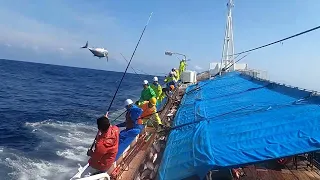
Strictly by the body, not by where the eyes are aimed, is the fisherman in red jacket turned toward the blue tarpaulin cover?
no

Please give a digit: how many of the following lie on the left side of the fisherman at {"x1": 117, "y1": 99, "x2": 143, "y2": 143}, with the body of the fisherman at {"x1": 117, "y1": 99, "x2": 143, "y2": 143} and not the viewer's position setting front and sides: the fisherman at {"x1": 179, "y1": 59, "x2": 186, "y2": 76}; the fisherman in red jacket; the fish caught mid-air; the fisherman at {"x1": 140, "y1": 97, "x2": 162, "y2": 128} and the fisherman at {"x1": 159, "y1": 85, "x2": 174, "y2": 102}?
1

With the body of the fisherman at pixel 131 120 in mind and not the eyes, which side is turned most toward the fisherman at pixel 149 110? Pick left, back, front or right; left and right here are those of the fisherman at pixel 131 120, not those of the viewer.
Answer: right

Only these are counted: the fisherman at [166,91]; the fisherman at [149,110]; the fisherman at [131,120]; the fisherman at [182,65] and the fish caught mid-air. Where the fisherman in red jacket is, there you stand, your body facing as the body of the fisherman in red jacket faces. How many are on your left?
0

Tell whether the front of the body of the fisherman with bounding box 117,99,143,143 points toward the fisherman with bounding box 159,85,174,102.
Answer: no

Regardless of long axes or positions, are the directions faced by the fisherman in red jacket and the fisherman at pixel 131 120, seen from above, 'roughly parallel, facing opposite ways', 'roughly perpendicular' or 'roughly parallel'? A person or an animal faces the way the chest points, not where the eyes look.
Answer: roughly parallel

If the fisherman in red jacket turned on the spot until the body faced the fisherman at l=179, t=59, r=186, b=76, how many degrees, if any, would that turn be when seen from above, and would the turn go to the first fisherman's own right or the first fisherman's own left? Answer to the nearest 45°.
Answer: approximately 90° to the first fisherman's own right

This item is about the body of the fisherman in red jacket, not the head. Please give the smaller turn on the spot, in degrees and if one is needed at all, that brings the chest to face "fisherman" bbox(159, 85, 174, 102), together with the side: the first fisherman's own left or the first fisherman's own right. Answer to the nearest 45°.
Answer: approximately 90° to the first fisherman's own right

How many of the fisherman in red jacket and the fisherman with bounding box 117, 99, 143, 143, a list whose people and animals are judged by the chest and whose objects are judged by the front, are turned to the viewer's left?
2

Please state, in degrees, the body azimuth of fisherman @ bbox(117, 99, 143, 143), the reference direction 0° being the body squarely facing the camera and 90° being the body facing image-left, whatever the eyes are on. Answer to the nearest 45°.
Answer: approximately 90°
